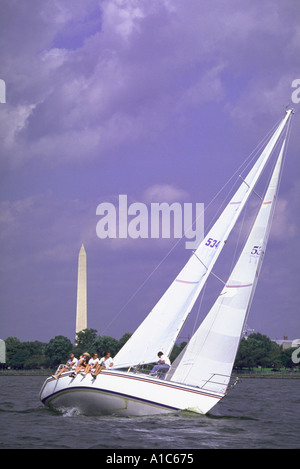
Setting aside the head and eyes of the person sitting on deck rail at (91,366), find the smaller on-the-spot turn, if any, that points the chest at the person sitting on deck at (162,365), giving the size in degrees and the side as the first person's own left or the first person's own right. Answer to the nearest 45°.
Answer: approximately 135° to the first person's own left

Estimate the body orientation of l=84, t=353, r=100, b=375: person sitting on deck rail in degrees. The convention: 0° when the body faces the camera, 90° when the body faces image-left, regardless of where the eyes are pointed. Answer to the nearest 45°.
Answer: approximately 45°
